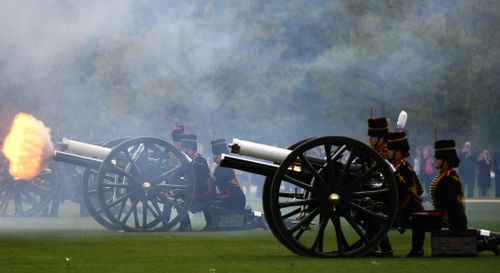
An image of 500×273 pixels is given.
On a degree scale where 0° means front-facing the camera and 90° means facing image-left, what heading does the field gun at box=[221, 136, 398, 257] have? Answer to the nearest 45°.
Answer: approximately 90°

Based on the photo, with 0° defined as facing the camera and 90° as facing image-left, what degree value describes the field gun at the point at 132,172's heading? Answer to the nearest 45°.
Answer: approximately 90°

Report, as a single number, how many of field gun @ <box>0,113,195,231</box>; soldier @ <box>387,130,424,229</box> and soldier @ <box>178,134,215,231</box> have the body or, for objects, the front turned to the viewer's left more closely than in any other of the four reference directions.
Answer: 3

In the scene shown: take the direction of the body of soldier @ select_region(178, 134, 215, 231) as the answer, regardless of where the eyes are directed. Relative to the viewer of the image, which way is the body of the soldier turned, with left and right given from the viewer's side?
facing to the left of the viewer

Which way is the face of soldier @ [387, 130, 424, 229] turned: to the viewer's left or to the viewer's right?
to the viewer's left

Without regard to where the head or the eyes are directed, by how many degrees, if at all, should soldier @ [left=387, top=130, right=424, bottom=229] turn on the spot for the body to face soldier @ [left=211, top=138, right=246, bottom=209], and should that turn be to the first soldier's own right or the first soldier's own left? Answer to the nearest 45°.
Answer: approximately 45° to the first soldier's own right

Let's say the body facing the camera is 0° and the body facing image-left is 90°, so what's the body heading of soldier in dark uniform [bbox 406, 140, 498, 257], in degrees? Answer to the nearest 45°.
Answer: approximately 90°

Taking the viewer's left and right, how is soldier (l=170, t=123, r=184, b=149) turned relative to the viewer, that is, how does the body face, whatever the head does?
facing to the left of the viewer

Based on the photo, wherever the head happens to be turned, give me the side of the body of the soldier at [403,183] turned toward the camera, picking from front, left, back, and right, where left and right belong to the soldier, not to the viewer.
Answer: left

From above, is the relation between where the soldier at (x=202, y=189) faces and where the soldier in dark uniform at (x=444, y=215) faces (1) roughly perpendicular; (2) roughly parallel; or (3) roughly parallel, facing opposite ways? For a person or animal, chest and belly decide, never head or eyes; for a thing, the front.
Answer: roughly parallel

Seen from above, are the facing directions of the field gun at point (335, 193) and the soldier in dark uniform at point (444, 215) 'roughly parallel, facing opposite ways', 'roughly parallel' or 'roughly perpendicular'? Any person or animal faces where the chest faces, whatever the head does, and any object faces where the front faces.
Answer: roughly parallel
